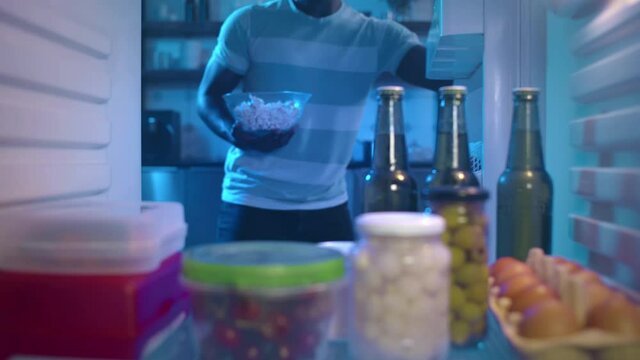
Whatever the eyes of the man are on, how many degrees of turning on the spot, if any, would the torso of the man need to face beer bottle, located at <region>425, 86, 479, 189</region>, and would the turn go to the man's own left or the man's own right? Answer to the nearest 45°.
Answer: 0° — they already face it

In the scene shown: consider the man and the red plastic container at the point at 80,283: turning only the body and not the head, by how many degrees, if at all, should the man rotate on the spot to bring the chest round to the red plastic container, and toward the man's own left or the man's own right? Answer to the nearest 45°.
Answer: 0° — they already face it

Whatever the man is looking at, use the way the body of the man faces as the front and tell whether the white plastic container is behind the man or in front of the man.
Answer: in front

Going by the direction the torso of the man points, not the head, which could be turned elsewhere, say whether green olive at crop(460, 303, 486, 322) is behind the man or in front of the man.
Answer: in front

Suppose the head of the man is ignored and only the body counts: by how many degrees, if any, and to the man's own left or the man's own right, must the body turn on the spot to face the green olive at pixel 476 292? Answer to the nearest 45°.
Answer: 0° — they already face it

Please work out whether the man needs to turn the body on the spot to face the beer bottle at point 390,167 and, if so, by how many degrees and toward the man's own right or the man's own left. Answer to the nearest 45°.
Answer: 0° — they already face it

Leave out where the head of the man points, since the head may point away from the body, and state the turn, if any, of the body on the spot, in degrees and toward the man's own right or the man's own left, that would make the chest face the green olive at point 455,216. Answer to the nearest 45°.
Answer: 0° — they already face it

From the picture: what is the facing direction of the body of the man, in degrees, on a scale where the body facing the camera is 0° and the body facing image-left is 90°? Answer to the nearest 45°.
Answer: approximately 0°

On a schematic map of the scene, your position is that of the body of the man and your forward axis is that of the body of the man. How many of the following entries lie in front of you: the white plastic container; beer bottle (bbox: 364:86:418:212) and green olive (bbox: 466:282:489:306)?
3

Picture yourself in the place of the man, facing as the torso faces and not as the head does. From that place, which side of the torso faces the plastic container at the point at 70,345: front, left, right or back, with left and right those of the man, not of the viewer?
front
